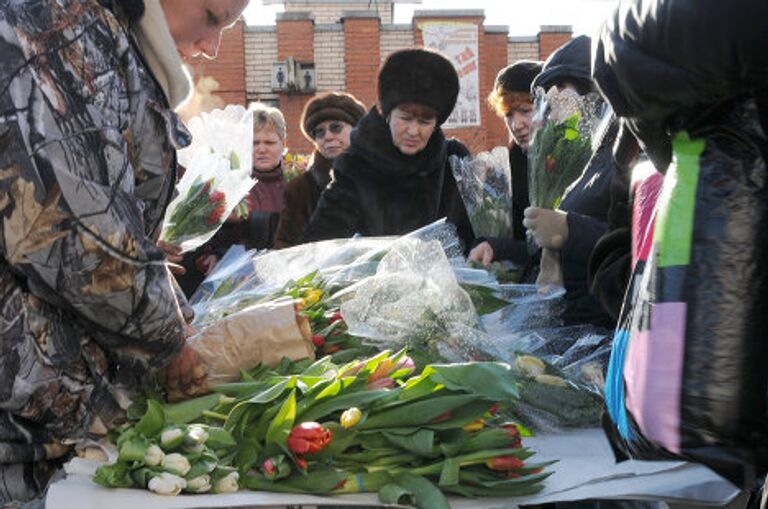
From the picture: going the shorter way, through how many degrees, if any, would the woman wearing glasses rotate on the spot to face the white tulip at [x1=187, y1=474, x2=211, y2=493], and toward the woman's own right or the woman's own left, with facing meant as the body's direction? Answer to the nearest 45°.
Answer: approximately 45° to the woman's own right

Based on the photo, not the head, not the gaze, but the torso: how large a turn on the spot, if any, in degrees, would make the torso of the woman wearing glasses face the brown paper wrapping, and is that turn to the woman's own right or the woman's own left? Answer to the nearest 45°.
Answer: approximately 45° to the woman's own right

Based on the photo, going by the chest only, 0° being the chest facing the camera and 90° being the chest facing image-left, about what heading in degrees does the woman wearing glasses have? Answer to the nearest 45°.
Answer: approximately 315°

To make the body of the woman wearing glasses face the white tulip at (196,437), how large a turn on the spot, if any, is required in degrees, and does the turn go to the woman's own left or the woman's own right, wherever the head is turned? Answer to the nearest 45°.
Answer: approximately 45° to the woman's own right

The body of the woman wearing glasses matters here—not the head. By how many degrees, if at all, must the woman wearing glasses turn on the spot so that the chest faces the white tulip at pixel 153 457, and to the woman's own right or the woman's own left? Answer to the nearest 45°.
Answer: approximately 45° to the woman's own right
